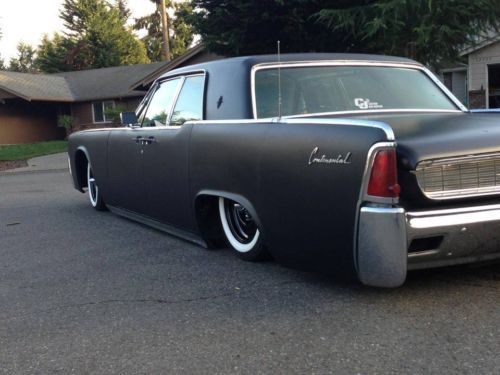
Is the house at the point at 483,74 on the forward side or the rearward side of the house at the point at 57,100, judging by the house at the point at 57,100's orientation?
on the forward side

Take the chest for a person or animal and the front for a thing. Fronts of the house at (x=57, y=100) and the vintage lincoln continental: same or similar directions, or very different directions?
very different directions

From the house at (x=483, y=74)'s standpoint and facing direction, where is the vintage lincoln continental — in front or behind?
in front

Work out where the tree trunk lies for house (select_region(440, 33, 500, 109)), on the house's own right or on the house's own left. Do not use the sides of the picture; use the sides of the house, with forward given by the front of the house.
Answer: on the house's own right

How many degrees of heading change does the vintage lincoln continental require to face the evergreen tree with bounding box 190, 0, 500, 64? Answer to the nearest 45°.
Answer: approximately 45° to its right

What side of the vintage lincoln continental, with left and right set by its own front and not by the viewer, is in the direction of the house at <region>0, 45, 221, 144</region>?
front

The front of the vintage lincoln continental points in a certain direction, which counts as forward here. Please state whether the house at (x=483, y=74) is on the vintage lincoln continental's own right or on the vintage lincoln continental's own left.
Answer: on the vintage lincoln continental's own right

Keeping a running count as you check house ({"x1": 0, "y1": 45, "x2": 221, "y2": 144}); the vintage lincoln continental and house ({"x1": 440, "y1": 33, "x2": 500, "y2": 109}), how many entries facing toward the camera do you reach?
2

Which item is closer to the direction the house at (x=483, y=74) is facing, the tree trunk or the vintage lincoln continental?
the vintage lincoln continental

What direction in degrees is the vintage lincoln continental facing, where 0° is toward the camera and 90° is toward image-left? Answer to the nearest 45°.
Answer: approximately 135°

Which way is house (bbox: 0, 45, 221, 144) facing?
toward the camera
